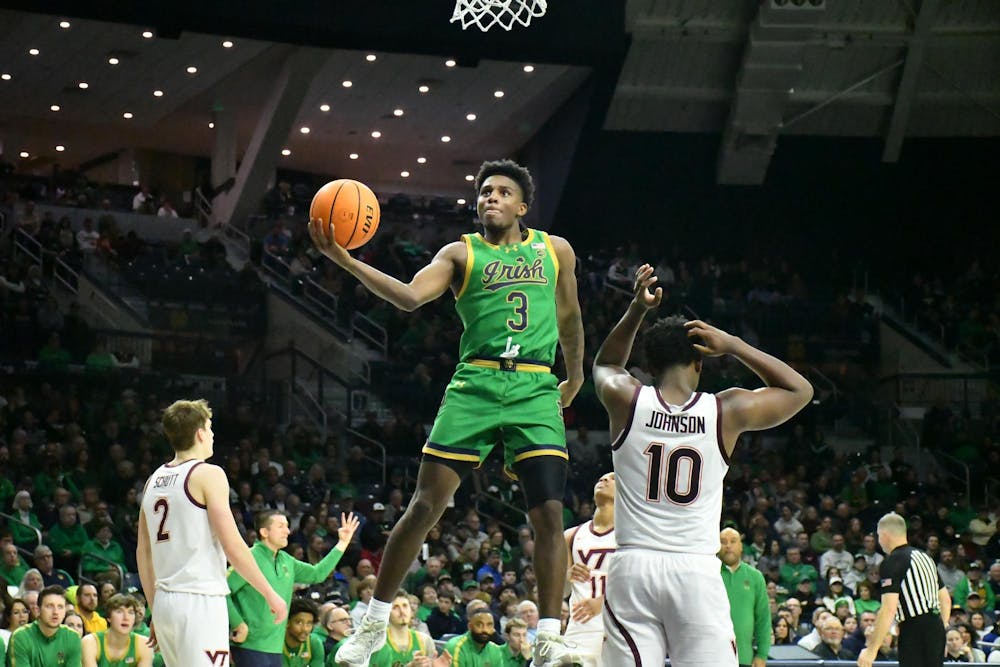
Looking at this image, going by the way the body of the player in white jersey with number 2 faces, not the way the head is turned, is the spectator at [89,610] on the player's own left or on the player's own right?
on the player's own left

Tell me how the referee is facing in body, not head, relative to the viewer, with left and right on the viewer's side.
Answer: facing away from the viewer and to the left of the viewer

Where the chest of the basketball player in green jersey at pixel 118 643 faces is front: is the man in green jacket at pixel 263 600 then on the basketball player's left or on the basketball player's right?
on the basketball player's left

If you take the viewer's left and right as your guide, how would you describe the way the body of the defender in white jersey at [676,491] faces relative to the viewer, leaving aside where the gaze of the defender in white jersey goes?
facing away from the viewer

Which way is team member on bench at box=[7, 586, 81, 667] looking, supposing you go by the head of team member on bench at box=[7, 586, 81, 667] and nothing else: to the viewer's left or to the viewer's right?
to the viewer's right

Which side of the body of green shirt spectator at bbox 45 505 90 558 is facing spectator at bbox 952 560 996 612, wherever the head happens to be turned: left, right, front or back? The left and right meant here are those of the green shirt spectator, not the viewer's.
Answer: left

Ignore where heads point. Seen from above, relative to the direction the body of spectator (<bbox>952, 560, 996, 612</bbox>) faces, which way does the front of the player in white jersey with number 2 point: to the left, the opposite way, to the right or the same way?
the opposite way

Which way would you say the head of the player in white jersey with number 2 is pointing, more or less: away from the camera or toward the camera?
away from the camera

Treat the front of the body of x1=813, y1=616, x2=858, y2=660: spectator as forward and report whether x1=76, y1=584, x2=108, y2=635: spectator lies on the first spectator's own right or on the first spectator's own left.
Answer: on the first spectator's own right

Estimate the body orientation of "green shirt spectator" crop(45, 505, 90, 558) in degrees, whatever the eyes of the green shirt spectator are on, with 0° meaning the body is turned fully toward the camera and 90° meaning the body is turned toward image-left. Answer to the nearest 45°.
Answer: approximately 0°

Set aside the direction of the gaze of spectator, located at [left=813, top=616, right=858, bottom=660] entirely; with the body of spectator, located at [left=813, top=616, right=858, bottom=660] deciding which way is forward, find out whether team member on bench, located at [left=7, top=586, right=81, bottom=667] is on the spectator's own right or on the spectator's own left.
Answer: on the spectator's own right
